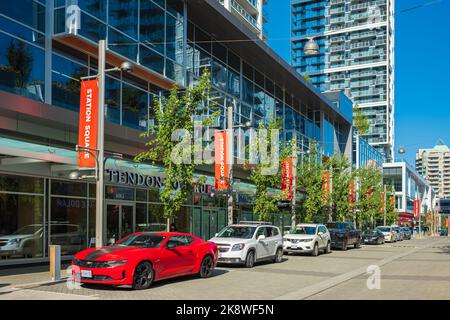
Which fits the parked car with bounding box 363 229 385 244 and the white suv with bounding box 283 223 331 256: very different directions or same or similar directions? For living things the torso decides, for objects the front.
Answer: same or similar directions

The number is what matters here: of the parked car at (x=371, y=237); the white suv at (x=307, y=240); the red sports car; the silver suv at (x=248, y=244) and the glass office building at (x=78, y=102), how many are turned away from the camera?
0

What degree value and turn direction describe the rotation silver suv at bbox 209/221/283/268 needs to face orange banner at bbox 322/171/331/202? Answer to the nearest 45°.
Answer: approximately 135° to its right

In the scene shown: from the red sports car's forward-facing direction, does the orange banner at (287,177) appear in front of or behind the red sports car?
behind

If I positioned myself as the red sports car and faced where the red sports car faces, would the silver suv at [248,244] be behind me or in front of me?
behind

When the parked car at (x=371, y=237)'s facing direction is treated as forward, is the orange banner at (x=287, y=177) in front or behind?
in front

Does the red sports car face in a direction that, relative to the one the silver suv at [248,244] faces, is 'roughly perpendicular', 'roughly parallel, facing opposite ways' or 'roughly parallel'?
roughly parallel

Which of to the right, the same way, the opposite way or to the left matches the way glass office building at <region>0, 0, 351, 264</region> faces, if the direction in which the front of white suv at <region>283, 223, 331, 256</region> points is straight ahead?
to the left

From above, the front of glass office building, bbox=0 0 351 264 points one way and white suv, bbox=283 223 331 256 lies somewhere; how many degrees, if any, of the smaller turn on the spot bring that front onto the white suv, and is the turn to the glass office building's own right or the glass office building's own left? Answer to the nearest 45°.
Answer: approximately 90° to the glass office building's own left

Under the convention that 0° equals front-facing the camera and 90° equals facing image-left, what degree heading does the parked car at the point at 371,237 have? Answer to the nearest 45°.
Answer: approximately 45°

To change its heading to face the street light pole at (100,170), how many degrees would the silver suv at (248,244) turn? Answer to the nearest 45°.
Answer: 0° — it already faces it

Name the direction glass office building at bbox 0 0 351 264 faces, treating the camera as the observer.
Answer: facing the viewer and to the right of the viewer

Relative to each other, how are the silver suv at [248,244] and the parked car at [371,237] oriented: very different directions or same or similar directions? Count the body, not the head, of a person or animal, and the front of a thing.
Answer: same or similar directions

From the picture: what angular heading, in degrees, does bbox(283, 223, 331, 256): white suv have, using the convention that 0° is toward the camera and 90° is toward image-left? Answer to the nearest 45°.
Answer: approximately 45°

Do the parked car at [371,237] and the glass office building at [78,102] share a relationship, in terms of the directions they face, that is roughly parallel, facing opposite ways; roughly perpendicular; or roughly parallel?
roughly perpendicular
